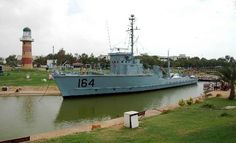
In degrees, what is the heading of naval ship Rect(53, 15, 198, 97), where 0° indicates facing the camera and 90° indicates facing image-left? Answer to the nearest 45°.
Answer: approximately 45°
